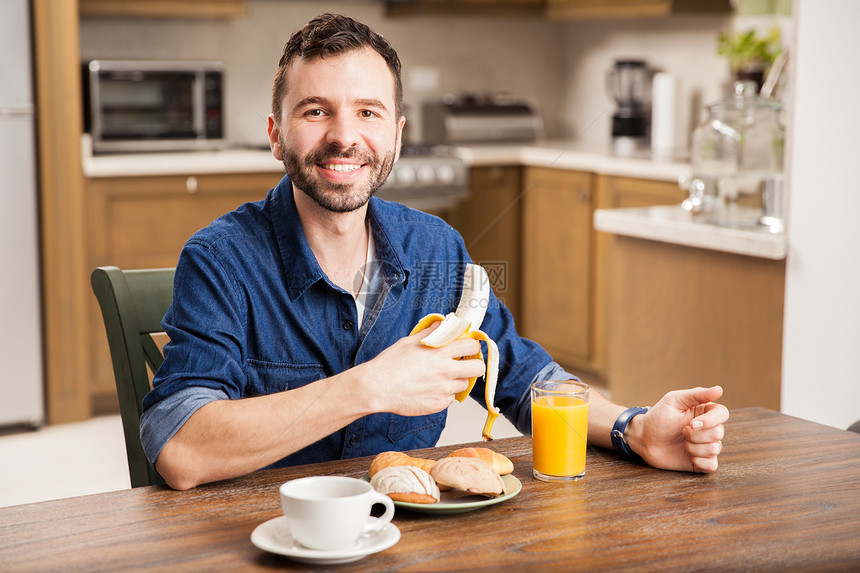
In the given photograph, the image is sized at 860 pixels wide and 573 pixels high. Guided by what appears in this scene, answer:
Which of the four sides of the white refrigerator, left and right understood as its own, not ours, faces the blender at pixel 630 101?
left

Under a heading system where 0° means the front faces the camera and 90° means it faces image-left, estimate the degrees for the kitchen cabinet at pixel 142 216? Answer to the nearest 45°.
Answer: approximately 0°

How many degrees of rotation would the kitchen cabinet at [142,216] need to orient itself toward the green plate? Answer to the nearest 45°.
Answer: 0° — it already faces it

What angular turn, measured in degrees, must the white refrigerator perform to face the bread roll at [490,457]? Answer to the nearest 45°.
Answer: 0° — it already faces it

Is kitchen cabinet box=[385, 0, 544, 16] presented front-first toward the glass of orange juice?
yes

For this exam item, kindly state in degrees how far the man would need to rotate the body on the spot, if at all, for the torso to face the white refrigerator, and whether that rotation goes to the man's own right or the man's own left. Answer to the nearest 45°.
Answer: approximately 180°

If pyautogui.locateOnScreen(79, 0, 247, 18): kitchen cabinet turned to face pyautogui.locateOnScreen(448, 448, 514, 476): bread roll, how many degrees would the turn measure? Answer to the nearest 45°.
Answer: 0° — it already faces it

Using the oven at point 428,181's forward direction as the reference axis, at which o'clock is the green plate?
The green plate is roughly at 12 o'clock from the oven.
